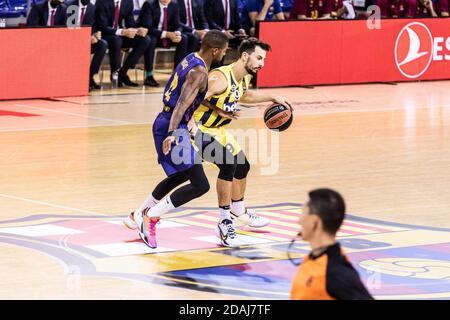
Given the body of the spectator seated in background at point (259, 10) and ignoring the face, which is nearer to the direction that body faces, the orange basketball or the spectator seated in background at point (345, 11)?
the orange basketball

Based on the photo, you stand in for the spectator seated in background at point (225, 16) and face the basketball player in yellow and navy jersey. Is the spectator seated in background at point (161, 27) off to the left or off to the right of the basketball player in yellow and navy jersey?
right

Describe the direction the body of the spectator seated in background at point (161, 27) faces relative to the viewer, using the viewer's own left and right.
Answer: facing the viewer

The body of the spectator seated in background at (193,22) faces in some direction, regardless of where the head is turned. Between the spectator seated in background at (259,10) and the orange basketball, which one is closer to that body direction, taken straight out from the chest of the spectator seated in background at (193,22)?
the orange basketball

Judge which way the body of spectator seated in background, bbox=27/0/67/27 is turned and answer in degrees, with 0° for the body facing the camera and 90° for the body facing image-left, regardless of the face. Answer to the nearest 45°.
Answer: approximately 0°

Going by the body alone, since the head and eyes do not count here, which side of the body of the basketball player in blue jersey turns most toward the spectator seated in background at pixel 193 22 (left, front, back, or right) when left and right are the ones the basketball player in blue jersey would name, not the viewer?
left

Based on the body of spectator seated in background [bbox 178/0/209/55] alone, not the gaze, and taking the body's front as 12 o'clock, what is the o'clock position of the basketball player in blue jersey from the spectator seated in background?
The basketball player in blue jersey is roughly at 12 o'clock from the spectator seated in background.

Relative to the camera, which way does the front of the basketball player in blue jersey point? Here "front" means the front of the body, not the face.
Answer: to the viewer's right

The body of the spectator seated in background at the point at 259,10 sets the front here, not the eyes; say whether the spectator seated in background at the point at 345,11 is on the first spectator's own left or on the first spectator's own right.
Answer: on the first spectator's own left

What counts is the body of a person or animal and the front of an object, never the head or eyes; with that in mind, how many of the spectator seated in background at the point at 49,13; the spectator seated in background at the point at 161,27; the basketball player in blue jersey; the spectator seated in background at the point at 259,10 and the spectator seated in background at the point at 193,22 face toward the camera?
4

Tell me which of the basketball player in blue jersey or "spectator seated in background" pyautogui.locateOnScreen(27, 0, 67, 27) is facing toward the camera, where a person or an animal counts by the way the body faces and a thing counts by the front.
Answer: the spectator seated in background

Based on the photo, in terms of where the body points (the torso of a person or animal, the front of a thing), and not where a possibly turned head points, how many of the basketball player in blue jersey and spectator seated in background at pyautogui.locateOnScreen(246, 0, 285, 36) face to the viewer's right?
1

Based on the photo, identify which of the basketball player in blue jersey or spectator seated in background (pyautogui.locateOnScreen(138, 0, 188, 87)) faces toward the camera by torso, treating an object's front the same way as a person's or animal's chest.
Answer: the spectator seated in background

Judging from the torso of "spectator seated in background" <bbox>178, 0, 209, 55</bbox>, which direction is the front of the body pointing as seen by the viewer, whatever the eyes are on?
toward the camera

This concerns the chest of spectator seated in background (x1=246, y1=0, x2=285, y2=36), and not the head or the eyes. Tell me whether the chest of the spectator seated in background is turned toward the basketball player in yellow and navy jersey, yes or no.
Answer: yes

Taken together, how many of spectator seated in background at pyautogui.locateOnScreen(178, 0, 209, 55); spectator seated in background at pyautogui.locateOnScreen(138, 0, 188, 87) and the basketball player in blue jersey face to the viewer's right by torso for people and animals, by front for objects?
1

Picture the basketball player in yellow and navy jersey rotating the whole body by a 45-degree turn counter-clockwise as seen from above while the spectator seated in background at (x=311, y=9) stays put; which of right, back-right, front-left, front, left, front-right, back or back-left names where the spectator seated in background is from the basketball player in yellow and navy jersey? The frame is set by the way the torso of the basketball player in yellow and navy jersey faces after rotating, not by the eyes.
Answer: left

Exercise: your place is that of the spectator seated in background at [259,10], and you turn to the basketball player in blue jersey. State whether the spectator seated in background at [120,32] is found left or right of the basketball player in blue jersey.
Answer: right
